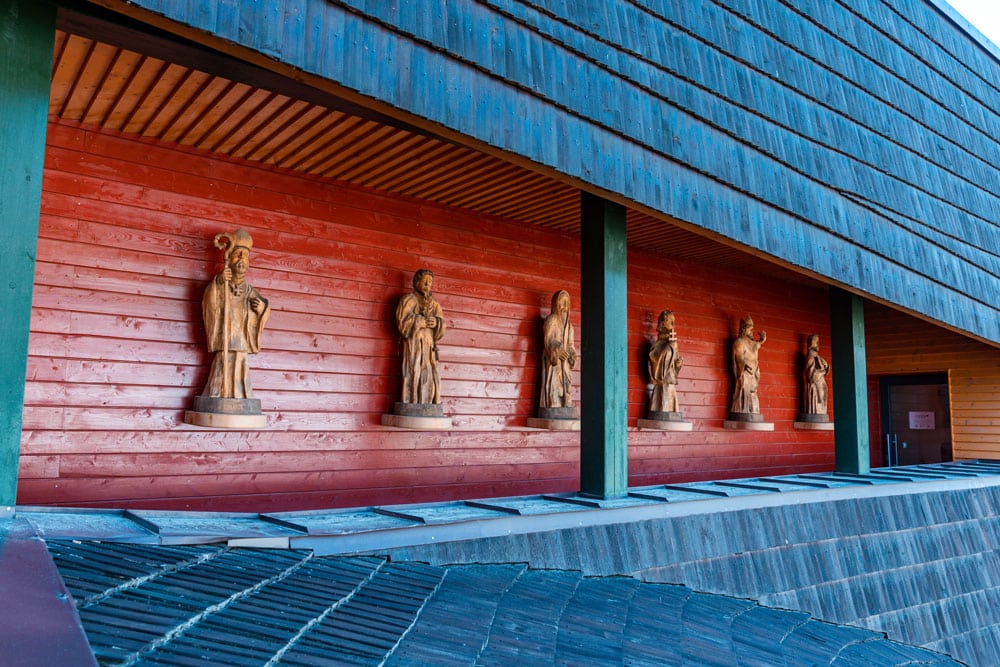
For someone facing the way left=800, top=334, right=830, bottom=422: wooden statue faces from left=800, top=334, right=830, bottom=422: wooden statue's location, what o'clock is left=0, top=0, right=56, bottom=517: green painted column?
The green painted column is roughly at 2 o'clock from the wooden statue.

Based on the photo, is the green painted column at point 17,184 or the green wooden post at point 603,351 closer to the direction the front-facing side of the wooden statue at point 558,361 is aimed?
the green wooden post

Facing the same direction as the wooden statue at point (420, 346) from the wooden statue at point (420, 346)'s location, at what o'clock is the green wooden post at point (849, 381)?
The green wooden post is roughly at 10 o'clock from the wooden statue.

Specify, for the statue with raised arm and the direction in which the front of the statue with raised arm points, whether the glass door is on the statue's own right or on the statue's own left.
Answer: on the statue's own left

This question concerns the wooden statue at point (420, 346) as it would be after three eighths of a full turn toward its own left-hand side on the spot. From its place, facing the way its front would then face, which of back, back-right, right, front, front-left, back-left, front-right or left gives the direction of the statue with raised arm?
front-right

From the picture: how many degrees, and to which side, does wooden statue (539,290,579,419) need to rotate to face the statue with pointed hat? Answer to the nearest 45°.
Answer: approximately 90° to its right

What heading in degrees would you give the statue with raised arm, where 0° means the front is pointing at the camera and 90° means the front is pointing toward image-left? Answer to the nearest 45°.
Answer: approximately 315°

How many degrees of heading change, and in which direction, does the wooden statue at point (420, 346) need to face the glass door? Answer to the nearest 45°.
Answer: approximately 90° to its left

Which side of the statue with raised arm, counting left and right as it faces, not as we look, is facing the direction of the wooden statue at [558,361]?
right

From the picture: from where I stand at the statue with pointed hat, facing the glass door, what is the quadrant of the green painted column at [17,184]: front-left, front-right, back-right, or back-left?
back-right

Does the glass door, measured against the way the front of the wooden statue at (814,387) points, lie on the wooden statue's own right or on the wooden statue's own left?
on the wooden statue's own left

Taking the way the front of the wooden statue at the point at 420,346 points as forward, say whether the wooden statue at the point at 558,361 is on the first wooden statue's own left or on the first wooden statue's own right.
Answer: on the first wooden statue's own left
